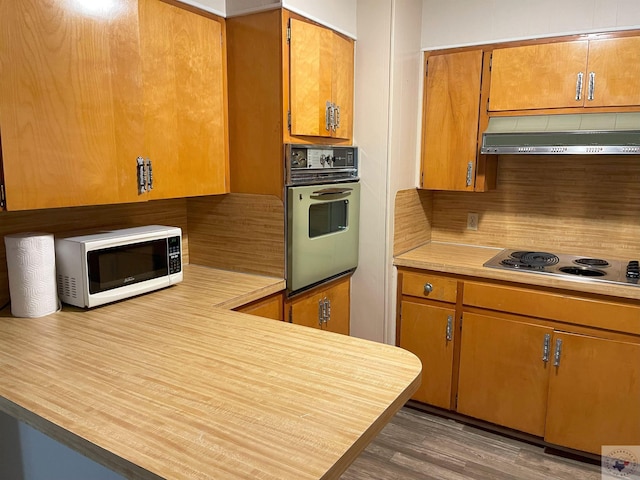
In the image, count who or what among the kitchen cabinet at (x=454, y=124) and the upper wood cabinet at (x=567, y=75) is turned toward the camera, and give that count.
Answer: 2

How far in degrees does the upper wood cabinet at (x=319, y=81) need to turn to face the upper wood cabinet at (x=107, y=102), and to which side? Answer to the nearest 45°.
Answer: approximately 90° to its right

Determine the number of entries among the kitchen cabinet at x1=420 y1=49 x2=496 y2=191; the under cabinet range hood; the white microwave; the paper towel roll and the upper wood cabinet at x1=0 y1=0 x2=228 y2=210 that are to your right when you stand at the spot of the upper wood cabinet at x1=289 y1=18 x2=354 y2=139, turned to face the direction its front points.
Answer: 3

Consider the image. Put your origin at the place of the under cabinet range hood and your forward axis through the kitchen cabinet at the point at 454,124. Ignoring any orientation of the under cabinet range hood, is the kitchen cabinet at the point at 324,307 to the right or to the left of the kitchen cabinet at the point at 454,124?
left

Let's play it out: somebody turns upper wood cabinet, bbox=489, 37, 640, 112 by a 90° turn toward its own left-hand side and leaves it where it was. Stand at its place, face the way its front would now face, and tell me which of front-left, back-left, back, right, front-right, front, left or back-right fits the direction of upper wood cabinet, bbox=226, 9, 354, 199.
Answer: back-right

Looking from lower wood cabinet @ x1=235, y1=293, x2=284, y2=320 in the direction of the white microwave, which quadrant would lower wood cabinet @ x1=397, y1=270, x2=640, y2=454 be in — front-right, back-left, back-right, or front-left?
back-left

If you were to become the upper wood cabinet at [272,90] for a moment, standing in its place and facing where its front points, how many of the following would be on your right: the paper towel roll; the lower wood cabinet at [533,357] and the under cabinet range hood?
1

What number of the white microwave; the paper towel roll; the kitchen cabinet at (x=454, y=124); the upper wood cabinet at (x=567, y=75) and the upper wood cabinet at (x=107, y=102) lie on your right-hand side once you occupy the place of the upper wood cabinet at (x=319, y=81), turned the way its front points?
3

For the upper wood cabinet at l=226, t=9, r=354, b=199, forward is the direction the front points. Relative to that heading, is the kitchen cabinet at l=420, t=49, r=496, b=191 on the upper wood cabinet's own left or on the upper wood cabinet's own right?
on the upper wood cabinet's own left

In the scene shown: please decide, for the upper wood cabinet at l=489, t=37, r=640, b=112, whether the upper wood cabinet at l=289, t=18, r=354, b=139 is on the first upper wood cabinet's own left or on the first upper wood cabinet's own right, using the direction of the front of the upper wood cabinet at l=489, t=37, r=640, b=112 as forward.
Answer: on the first upper wood cabinet's own right

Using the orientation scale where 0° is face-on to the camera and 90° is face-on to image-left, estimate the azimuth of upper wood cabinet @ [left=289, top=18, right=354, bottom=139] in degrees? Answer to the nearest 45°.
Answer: approximately 315°
